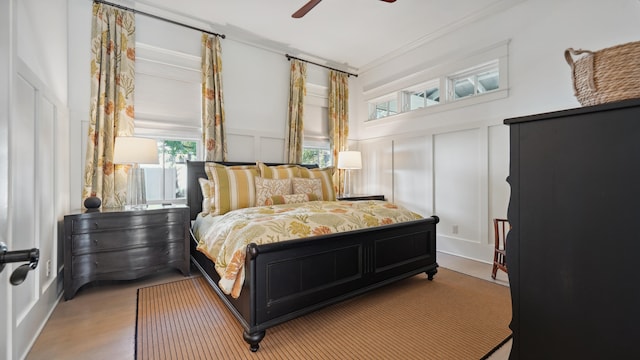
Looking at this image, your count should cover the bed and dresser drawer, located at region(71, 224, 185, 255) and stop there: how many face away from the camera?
0

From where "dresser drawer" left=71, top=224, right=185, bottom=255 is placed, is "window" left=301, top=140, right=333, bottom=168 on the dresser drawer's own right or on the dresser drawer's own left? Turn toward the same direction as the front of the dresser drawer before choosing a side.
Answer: on the dresser drawer's own left

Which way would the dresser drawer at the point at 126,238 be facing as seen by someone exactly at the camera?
facing the viewer and to the right of the viewer

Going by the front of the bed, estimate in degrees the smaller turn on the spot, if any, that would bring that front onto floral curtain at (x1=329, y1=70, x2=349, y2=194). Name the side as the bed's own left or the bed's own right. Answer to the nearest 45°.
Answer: approximately 135° to the bed's own left

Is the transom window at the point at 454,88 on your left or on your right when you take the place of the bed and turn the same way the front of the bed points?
on your left

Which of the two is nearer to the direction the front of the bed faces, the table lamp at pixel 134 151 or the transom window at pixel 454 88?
the transom window

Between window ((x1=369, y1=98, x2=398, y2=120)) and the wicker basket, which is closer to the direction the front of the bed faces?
the wicker basket

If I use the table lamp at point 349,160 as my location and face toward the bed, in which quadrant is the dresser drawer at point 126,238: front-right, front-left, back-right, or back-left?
front-right

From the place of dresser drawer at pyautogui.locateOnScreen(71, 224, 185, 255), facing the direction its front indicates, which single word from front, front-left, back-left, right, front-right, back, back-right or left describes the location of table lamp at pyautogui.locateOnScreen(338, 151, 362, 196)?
front-left

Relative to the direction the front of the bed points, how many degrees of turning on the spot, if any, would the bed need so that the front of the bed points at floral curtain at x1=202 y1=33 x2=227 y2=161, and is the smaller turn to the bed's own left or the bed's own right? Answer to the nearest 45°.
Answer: approximately 180°

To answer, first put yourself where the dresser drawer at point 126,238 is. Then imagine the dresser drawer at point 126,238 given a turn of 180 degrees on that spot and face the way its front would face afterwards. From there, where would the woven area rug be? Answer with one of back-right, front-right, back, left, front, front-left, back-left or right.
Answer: back
